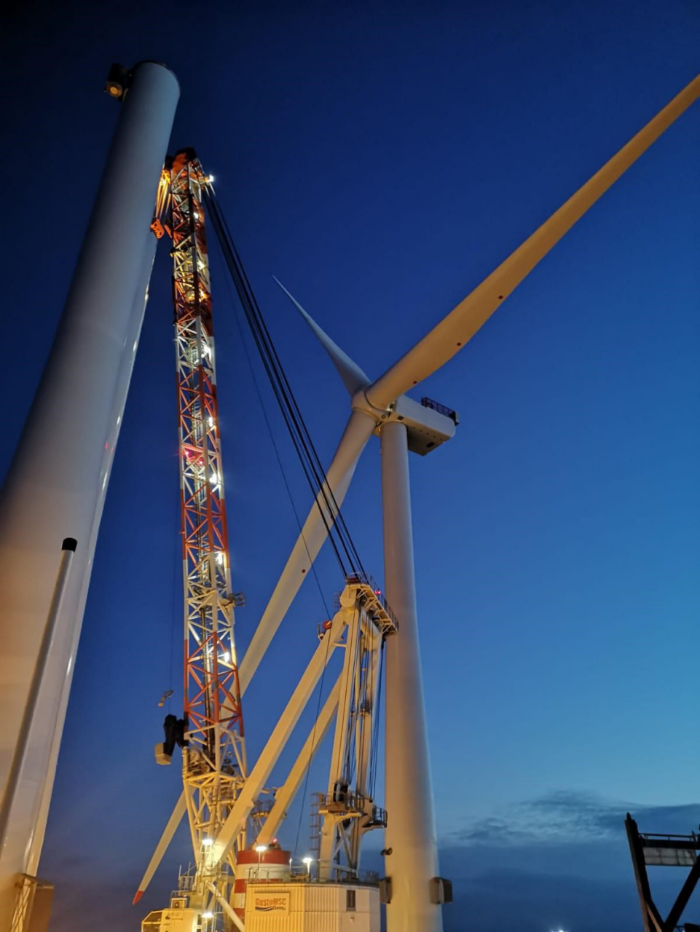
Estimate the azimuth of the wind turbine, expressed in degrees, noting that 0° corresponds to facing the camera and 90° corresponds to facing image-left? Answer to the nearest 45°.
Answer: approximately 45°

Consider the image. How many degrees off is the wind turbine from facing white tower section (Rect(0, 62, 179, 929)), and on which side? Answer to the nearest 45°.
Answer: approximately 45° to its left
